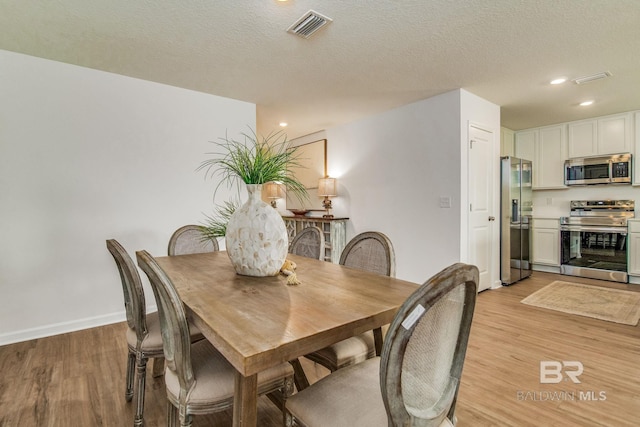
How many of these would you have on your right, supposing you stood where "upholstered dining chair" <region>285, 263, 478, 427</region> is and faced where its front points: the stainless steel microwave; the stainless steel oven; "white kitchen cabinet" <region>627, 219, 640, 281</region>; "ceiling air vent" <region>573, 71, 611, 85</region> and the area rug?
5

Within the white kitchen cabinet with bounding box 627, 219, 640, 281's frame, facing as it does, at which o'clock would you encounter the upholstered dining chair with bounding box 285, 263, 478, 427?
The upholstered dining chair is roughly at 12 o'clock from the white kitchen cabinet.

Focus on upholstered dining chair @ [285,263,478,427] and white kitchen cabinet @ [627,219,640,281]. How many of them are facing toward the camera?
1

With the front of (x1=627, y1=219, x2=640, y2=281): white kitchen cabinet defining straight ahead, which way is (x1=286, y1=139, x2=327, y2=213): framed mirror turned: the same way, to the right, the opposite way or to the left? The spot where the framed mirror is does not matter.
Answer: the same way

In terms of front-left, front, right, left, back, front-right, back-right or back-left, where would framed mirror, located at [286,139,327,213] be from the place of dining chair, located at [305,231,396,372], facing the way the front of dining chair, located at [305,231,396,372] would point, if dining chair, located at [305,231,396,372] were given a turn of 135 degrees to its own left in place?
left

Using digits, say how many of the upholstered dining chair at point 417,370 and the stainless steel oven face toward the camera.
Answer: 1

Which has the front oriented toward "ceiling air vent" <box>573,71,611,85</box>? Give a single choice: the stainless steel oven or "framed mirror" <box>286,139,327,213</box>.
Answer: the stainless steel oven

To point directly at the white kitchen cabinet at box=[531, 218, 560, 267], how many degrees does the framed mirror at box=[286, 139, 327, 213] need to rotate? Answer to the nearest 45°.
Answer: approximately 135° to its left

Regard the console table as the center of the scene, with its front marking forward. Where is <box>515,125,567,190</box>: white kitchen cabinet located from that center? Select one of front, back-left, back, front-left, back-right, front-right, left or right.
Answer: back-left

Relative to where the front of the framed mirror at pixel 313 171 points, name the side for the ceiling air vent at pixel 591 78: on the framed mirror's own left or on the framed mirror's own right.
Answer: on the framed mirror's own left

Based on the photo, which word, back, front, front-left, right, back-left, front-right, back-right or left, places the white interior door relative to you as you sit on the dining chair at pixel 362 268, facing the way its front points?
back

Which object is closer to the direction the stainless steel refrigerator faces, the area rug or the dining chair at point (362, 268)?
the area rug

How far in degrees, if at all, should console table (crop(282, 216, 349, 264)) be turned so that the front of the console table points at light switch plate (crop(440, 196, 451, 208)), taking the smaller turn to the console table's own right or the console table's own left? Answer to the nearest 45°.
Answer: approximately 90° to the console table's own left

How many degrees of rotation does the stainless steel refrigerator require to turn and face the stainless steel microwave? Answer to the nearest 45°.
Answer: approximately 90° to its left

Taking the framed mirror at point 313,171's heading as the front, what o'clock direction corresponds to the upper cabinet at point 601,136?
The upper cabinet is roughly at 8 o'clock from the framed mirror.

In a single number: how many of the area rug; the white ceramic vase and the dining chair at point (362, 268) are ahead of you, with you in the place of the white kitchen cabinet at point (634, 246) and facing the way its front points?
3

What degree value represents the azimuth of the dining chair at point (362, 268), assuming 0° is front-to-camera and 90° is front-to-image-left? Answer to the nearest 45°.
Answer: approximately 45°

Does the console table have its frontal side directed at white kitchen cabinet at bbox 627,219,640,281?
no

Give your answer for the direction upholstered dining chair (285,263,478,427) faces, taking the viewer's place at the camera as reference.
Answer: facing away from the viewer and to the left of the viewer

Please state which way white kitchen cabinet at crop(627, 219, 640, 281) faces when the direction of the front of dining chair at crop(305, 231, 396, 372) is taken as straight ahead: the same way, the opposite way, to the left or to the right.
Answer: the same way

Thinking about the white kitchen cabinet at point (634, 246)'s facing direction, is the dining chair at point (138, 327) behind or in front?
in front

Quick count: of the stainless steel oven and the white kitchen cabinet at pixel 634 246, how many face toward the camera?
2

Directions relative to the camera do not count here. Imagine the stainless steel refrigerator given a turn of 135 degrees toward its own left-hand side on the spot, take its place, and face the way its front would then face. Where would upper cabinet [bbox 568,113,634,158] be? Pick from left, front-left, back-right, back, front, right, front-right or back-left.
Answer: front-right
